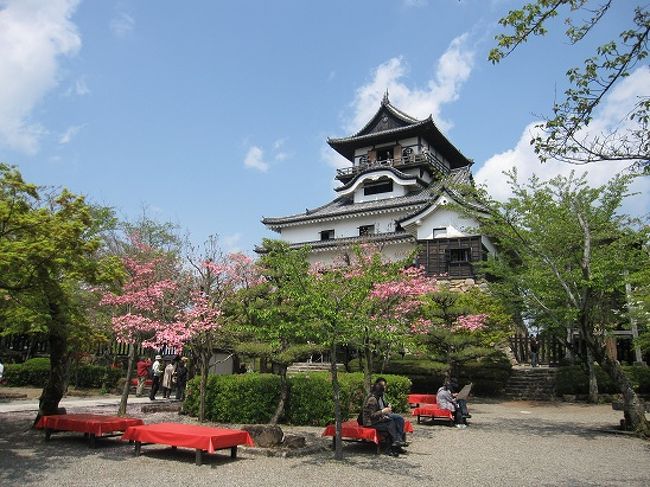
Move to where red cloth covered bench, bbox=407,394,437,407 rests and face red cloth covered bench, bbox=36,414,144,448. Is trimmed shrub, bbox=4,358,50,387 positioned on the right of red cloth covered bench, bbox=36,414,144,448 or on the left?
right

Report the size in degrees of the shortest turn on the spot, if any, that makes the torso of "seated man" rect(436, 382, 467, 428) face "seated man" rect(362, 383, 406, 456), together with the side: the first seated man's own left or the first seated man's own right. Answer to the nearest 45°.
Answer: approximately 90° to the first seated man's own right

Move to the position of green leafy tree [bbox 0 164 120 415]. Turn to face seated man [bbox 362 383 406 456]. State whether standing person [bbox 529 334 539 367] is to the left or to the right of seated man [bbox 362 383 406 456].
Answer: left

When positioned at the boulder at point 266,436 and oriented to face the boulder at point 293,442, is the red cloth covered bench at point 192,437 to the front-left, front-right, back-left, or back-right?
back-right

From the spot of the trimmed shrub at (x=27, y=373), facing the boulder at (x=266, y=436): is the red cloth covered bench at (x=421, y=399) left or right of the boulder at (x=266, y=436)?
left
